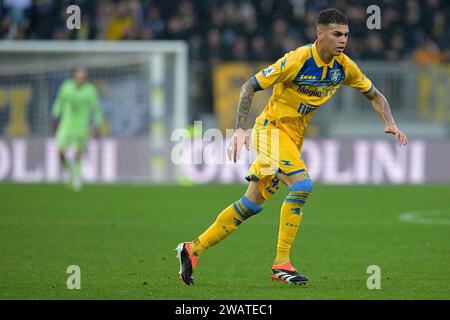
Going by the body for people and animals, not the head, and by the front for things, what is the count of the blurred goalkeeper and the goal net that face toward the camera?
2

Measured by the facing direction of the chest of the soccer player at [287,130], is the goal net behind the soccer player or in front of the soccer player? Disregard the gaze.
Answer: behind

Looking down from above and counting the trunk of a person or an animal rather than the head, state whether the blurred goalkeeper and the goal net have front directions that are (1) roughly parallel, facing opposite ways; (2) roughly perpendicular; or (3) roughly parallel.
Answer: roughly parallel

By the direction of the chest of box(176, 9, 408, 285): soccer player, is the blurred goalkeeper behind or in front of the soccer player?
behind

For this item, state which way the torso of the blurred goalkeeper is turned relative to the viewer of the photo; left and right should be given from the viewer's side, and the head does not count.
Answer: facing the viewer

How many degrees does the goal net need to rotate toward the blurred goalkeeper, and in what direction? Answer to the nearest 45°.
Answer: approximately 45° to its right

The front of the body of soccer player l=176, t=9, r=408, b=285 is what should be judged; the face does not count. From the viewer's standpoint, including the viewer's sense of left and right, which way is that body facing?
facing the viewer and to the right of the viewer

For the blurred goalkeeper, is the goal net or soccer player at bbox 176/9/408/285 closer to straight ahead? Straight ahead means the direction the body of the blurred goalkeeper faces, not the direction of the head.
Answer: the soccer player

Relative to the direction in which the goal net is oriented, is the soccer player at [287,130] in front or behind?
in front

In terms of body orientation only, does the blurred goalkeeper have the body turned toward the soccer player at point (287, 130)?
yes

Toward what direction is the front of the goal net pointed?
toward the camera
